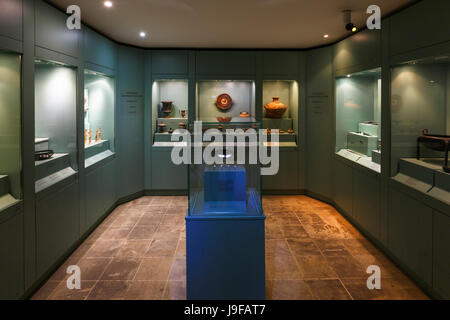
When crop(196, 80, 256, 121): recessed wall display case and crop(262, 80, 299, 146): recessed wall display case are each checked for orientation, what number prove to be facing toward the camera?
2

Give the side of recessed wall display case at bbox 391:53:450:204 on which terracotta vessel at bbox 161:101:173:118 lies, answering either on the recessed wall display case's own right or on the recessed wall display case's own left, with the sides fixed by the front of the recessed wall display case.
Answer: on the recessed wall display case's own right

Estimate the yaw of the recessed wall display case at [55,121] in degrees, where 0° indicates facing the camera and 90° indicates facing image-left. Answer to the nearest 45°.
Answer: approximately 315°

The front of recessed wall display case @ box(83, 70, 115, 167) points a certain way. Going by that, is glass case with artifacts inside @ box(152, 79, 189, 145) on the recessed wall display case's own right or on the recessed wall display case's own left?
on the recessed wall display case's own left

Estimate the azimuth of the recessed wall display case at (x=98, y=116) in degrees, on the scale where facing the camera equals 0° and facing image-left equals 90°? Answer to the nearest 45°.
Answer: approximately 315°

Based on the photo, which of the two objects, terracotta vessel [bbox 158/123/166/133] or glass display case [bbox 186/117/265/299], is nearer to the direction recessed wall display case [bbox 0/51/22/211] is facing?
the glass display case

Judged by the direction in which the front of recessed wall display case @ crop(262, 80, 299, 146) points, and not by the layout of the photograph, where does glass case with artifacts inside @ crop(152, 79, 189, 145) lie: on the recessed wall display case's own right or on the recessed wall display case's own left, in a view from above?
on the recessed wall display case's own right
